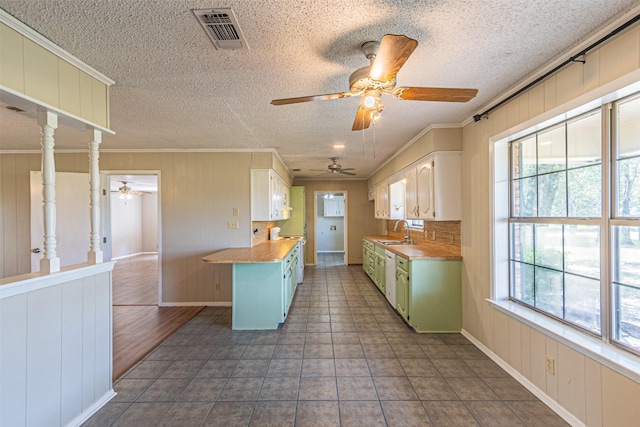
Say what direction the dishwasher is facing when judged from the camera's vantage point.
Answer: facing to the left of the viewer

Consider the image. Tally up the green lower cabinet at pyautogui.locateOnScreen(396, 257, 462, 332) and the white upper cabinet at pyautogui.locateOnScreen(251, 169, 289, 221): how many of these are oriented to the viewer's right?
1

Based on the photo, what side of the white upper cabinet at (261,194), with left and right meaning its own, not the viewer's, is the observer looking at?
right

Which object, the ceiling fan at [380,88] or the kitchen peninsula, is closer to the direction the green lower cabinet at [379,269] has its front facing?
the kitchen peninsula

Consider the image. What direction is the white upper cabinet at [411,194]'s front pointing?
to the viewer's left

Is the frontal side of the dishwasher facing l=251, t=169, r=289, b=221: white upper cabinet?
yes

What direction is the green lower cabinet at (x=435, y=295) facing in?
to the viewer's left

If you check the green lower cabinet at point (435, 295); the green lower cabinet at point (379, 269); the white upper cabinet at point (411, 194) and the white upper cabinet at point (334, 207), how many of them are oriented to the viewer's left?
3

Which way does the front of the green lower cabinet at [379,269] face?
to the viewer's left

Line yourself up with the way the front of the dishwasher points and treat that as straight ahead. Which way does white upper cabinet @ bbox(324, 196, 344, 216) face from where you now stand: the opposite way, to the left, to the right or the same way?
to the left

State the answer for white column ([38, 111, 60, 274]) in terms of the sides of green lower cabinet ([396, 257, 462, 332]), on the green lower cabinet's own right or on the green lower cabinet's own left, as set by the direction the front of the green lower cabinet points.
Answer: on the green lower cabinet's own left

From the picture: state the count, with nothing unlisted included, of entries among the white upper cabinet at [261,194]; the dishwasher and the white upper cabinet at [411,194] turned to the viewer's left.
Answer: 2

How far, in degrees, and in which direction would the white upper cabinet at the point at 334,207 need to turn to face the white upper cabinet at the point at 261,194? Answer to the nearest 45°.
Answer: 0° — it already faces it
